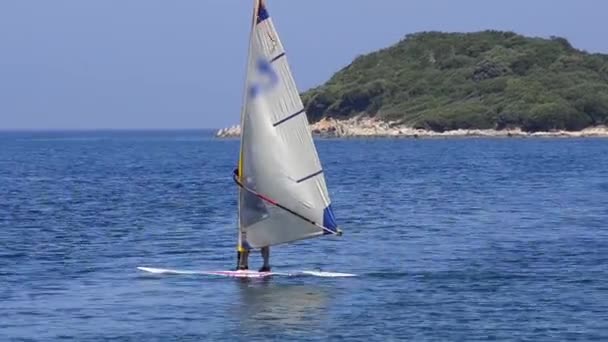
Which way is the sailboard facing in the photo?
to the viewer's left
